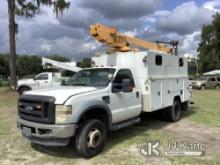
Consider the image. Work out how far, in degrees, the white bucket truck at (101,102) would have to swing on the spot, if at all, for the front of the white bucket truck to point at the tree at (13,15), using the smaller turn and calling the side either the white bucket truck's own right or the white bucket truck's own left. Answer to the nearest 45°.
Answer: approximately 90° to the white bucket truck's own right

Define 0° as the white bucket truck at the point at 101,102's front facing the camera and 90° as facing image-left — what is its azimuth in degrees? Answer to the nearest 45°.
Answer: approximately 45°
